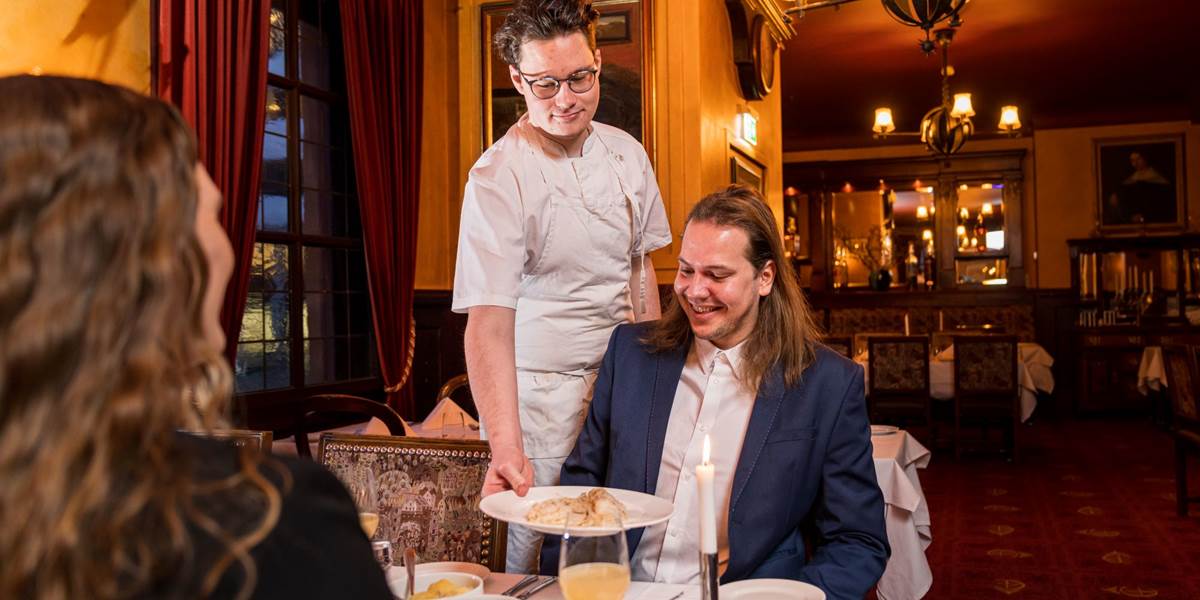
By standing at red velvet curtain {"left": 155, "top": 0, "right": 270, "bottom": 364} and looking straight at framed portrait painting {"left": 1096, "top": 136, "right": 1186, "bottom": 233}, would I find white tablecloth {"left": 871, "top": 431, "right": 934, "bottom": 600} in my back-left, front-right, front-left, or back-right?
front-right

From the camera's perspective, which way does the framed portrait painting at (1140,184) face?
toward the camera

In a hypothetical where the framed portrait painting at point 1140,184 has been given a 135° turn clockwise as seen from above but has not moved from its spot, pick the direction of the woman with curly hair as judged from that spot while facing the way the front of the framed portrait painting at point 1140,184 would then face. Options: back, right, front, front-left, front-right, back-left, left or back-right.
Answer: back-left

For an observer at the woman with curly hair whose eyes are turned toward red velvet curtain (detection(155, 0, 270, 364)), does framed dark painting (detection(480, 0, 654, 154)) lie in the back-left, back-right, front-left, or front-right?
front-right

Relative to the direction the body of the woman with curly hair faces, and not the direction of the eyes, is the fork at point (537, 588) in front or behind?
in front

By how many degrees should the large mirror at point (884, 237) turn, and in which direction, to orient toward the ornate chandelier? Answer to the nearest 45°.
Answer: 0° — it already faces it

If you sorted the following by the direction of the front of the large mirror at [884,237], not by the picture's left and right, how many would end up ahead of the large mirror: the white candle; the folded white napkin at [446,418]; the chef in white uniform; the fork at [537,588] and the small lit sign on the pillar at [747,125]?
5

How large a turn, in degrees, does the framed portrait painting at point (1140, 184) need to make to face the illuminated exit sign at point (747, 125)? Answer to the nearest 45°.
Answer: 0° — it already faces it

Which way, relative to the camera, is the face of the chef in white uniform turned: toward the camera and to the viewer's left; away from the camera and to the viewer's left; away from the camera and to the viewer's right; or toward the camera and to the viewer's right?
toward the camera and to the viewer's right

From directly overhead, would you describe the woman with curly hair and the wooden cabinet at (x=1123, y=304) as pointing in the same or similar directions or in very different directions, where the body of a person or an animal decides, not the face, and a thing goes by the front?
very different directions

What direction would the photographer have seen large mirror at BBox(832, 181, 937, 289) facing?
facing the viewer
